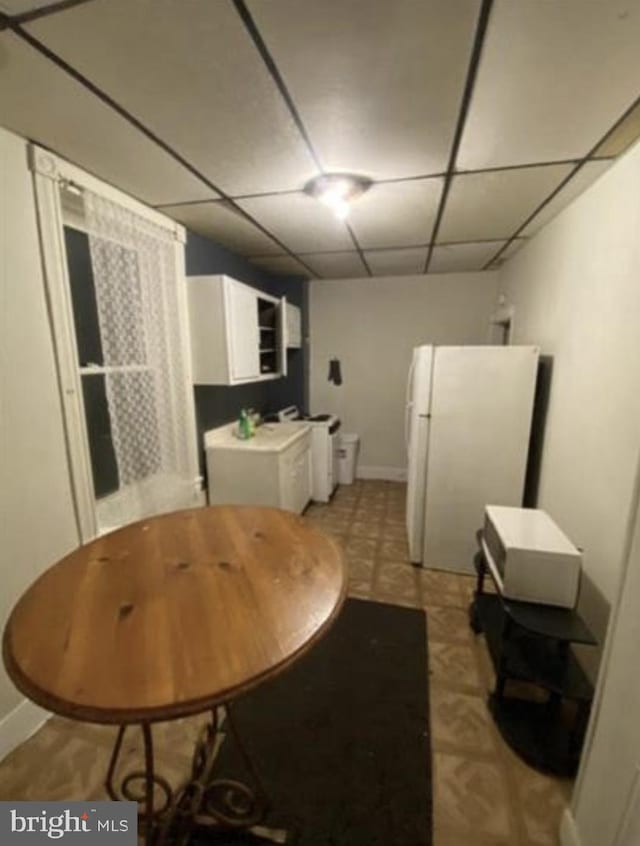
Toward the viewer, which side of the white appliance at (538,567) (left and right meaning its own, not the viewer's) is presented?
left

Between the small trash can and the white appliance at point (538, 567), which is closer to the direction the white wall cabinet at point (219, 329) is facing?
the white appliance

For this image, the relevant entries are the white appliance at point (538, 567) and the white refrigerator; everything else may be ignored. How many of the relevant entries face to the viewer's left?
2

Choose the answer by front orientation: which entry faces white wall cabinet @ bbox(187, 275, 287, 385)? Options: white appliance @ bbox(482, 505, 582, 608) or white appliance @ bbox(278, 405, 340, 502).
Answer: white appliance @ bbox(482, 505, 582, 608)

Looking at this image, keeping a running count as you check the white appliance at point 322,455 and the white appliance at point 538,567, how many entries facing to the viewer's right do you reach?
1

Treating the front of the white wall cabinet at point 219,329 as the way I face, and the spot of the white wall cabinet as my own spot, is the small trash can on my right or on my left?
on my left

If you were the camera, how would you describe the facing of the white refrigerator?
facing to the left of the viewer

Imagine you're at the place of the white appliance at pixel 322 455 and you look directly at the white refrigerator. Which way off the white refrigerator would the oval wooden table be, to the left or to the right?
right

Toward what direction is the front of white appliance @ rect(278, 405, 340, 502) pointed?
to the viewer's right

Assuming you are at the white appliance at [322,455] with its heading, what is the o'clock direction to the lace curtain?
The lace curtain is roughly at 4 o'clock from the white appliance.

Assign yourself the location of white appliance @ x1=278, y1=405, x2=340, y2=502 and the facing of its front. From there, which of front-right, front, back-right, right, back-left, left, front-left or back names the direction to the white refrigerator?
front-right

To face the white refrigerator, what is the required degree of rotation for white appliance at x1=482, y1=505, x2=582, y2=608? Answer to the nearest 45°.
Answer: approximately 45° to its right

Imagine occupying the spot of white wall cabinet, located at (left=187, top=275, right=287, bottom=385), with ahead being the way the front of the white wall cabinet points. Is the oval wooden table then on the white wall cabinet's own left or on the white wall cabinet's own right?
on the white wall cabinet's own right

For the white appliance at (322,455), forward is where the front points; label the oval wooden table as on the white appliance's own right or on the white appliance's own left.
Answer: on the white appliance's own right
